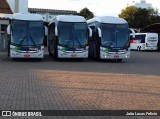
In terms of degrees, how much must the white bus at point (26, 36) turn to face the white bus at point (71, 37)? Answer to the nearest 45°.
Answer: approximately 90° to its left

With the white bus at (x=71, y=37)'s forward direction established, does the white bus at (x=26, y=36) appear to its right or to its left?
on its right

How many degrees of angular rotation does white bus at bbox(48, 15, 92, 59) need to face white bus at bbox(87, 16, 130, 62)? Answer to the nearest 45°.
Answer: approximately 90° to its left

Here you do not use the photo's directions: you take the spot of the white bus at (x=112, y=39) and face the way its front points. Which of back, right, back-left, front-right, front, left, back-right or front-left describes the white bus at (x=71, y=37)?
right

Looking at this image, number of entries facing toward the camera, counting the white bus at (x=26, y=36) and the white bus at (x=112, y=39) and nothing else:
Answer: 2

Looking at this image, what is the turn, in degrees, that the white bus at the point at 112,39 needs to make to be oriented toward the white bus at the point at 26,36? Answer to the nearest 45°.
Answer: approximately 90° to its right

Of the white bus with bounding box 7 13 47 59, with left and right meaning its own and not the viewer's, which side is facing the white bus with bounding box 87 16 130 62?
left
